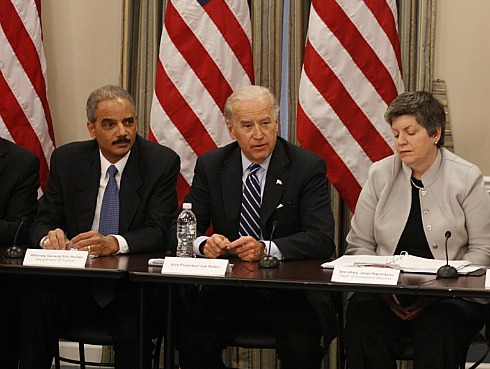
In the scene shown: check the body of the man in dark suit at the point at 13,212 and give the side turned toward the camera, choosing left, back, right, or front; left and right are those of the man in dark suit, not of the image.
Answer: front

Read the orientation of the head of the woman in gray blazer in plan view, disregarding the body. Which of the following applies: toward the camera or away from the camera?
toward the camera

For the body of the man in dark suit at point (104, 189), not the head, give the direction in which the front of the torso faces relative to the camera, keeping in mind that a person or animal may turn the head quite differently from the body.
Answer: toward the camera

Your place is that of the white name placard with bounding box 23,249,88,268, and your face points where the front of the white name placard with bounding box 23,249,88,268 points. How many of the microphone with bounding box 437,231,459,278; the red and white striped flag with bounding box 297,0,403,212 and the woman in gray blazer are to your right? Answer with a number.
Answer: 0

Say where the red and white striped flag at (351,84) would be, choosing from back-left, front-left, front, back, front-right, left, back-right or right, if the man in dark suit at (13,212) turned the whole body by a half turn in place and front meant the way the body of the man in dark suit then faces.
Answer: right

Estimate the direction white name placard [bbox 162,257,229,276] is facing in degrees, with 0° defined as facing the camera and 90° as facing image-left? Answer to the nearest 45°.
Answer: approximately 0°

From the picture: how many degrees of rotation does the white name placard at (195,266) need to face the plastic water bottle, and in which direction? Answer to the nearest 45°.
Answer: approximately 180°

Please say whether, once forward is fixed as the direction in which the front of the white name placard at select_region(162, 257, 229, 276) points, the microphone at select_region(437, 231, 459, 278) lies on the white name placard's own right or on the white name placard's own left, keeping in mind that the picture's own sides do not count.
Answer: on the white name placard's own left

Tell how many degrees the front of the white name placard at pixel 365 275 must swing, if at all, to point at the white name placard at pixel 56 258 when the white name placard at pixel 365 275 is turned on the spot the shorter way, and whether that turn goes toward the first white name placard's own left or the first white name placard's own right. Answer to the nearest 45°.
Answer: approximately 90° to the first white name placard's own right

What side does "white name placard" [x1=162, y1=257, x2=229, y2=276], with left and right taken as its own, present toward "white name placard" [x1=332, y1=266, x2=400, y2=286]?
left

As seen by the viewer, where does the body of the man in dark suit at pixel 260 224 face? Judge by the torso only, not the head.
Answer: toward the camera

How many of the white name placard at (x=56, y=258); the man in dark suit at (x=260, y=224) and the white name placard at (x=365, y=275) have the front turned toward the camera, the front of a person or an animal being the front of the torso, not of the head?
3
